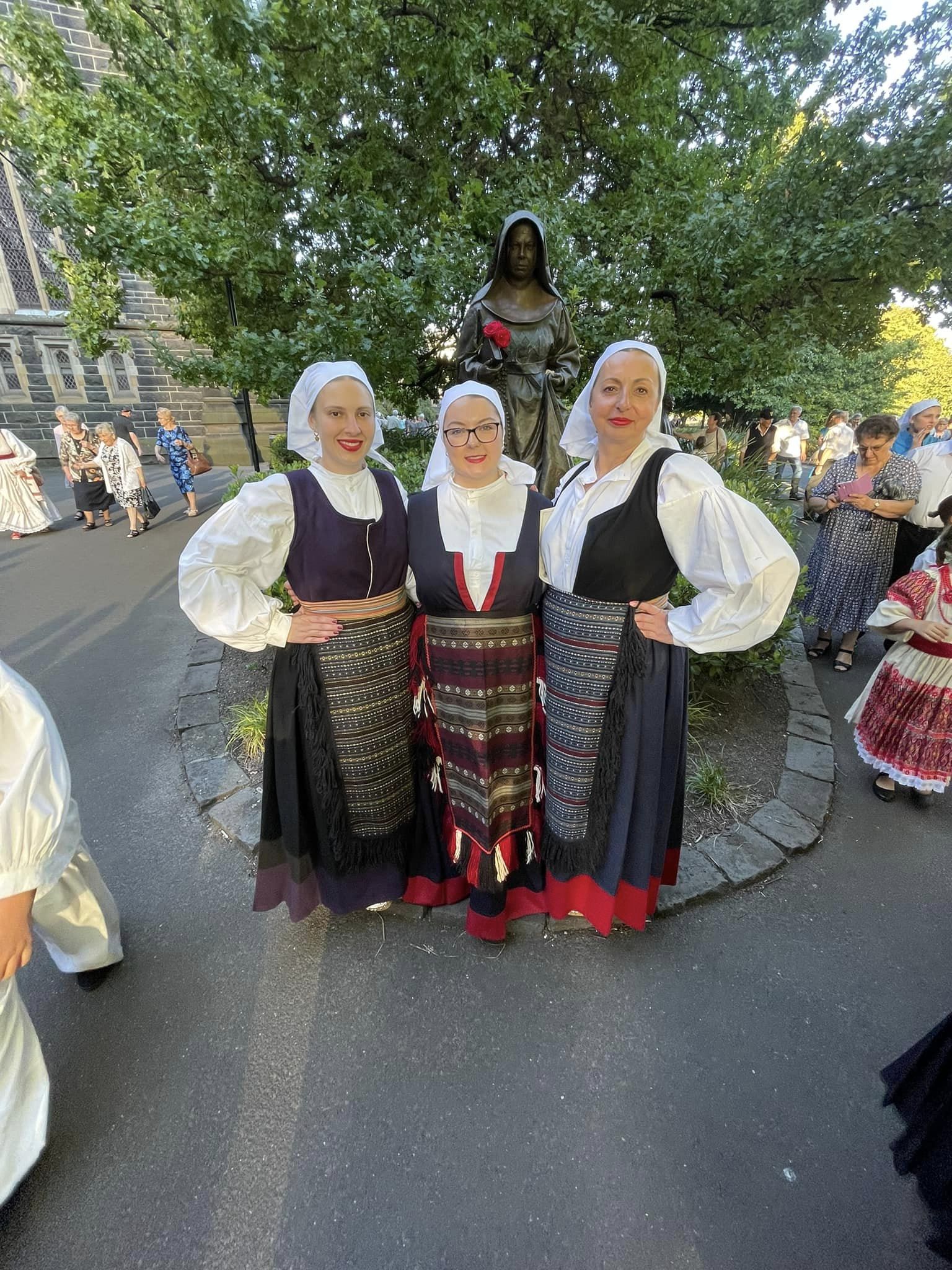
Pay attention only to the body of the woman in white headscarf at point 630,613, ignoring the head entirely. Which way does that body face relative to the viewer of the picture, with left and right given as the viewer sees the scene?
facing the viewer and to the left of the viewer

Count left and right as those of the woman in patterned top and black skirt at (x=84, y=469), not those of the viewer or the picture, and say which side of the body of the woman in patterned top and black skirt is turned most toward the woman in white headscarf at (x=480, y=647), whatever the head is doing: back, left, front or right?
front

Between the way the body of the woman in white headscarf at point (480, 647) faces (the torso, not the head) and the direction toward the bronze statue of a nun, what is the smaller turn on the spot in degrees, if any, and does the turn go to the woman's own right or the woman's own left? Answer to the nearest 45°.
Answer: approximately 180°

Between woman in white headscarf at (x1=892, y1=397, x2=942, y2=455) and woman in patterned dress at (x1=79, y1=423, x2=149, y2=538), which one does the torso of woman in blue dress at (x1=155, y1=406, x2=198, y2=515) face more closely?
the woman in patterned dress

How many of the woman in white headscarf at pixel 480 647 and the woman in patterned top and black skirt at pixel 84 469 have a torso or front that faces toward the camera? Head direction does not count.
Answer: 2

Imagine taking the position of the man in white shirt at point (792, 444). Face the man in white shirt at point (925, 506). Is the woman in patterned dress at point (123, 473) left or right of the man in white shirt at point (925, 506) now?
right

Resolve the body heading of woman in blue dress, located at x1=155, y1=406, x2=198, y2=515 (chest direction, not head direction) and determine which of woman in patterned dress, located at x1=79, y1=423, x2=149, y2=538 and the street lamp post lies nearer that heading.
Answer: the woman in patterned dress

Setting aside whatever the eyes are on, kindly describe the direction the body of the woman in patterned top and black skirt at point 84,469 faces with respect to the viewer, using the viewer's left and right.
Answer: facing the viewer

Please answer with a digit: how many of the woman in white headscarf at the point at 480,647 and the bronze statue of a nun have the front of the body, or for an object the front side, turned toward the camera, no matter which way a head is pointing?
2

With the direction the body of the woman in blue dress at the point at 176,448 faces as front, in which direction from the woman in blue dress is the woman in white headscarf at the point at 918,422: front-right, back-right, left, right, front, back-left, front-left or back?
left

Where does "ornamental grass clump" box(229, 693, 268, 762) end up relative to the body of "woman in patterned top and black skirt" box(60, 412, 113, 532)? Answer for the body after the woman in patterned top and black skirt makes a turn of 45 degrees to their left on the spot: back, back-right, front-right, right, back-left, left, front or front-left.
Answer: front-right

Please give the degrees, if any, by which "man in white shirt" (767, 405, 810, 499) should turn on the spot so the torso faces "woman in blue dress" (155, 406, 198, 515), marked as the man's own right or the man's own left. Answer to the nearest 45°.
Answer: approximately 45° to the man's own right

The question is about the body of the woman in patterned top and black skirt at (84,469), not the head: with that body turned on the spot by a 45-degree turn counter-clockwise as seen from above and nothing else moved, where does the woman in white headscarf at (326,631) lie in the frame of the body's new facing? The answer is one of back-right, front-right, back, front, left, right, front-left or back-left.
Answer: front-right

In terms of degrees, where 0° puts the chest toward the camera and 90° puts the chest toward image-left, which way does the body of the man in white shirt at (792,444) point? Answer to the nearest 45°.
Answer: approximately 0°
